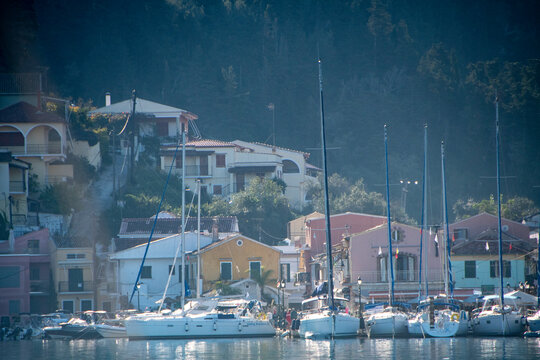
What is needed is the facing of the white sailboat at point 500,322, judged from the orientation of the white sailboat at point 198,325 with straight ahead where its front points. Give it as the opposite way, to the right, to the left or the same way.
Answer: to the left

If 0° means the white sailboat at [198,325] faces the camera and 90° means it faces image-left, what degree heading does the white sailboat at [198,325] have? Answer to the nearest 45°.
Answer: approximately 90°

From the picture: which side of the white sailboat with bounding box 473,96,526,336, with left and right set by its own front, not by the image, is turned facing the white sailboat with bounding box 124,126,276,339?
right

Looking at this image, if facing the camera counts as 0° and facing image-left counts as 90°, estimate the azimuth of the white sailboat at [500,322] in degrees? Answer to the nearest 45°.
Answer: approximately 0°

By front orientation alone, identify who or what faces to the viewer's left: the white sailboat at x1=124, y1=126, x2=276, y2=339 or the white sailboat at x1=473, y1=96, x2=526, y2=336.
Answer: the white sailboat at x1=124, y1=126, x2=276, y2=339

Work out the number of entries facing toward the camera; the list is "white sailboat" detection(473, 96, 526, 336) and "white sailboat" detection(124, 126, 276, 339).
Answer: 1

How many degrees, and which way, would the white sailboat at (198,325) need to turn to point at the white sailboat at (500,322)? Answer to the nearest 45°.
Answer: approximately 180°
